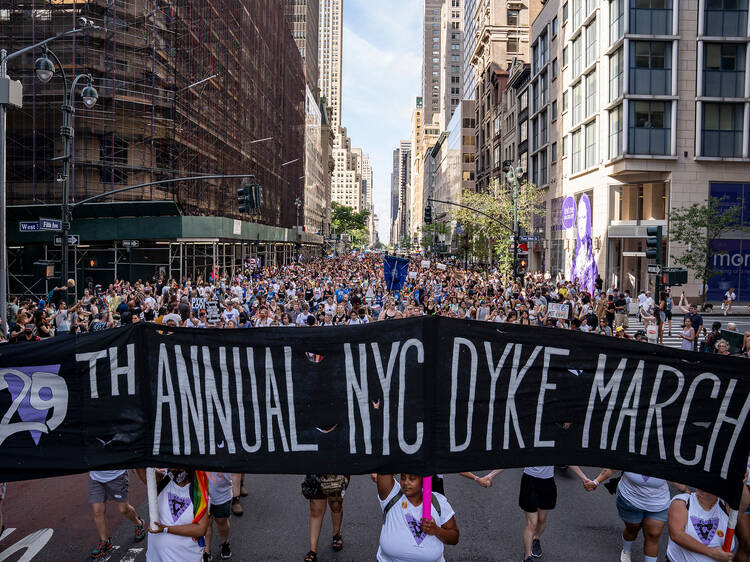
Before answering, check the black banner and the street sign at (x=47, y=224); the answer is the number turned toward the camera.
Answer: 2

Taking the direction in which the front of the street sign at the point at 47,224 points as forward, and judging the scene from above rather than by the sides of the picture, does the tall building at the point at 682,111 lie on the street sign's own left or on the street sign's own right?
on the street sign's own left

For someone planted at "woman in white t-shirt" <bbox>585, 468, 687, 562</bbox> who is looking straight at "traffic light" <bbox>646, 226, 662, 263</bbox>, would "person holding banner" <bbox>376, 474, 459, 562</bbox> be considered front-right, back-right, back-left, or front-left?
back-left

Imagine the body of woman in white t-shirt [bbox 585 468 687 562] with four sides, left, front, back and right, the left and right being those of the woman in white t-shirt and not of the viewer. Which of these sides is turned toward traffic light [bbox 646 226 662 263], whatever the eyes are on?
back
